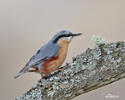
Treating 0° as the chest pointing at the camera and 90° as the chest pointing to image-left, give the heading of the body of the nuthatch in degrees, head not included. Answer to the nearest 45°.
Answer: approximately 270°
